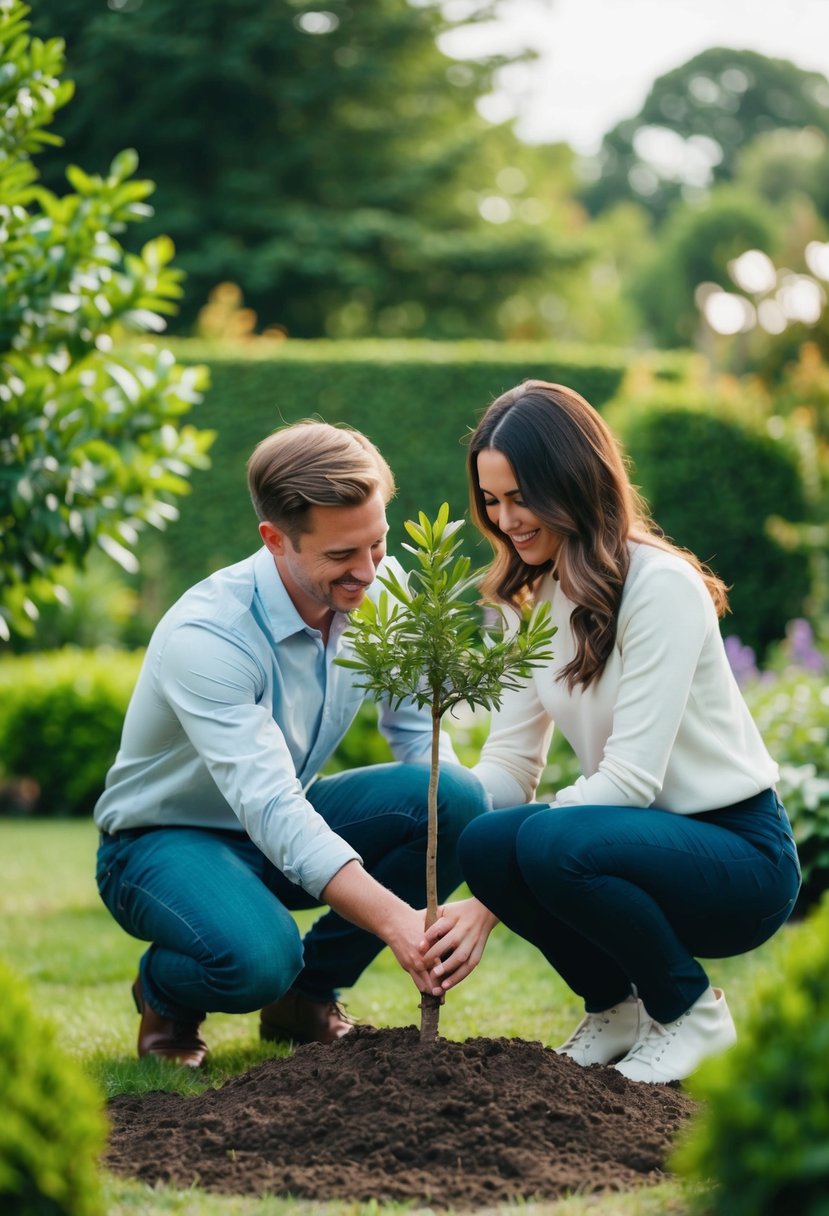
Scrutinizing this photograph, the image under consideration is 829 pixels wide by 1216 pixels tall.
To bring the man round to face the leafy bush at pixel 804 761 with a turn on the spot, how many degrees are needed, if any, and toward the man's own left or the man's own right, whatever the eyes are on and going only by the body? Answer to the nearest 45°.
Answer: approximately 90° to the man's own left

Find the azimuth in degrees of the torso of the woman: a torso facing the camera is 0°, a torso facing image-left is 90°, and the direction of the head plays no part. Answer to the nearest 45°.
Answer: approximately 45°

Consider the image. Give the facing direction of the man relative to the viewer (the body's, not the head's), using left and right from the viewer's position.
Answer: facing the viewer and to the right of the viewer

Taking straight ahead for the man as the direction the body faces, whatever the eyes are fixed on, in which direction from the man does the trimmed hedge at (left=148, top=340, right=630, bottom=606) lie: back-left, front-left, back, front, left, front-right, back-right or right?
back-left

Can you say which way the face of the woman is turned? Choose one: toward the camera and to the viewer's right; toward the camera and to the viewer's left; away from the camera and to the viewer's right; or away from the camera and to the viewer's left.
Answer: toward the camera and to the viewer's left

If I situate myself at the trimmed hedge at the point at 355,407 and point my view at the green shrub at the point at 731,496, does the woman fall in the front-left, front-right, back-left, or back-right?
front-right

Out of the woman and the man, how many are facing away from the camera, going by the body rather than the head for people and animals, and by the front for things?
0

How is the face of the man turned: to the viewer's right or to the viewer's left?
to the viewer's right

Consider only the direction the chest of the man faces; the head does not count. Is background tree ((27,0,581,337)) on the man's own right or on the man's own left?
on the man's own left
